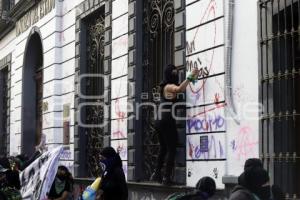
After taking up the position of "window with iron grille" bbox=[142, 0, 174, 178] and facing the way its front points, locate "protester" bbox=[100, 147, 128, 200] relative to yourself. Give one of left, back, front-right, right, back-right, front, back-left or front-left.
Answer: front-left

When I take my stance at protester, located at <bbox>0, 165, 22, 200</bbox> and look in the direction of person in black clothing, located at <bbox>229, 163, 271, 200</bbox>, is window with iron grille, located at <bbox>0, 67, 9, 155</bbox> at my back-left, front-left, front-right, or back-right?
back-left

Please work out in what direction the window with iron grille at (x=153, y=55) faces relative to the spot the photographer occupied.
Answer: facing the viewer and to the left of the viewer

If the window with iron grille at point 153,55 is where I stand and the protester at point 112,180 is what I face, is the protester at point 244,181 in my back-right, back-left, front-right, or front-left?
front-left

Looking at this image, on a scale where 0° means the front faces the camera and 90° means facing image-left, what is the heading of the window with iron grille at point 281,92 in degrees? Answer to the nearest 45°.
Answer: approximately 45°

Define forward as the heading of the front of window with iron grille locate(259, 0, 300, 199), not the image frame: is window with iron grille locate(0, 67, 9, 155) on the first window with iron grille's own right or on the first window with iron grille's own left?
on the first window with iron grille's own right

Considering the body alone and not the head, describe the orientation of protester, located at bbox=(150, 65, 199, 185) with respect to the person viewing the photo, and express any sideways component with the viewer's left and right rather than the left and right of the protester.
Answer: facing away from the viewer and to the right of the viewer

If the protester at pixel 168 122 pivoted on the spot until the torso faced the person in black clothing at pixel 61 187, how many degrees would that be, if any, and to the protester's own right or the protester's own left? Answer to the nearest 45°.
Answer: approximately 135° to the protester's own left

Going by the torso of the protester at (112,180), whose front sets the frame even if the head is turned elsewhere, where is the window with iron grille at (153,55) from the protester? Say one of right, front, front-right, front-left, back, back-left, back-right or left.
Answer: right

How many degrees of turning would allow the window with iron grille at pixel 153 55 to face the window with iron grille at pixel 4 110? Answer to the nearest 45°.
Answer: approximately 90° to its right

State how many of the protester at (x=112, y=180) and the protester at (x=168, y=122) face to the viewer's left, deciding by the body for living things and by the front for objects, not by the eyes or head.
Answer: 1

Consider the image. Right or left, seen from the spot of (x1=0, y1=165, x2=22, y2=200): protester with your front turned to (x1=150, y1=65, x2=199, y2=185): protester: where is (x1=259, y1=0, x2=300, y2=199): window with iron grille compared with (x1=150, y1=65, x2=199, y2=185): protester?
right

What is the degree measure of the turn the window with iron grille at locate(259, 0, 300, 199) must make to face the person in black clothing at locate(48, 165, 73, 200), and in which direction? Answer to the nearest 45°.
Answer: approximately 45° to its right

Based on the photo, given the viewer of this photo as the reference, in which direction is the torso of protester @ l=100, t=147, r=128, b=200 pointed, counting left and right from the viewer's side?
facing to the left of the viewer

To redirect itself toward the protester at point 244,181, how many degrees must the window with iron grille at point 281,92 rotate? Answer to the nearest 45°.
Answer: approximately 45° to its left
